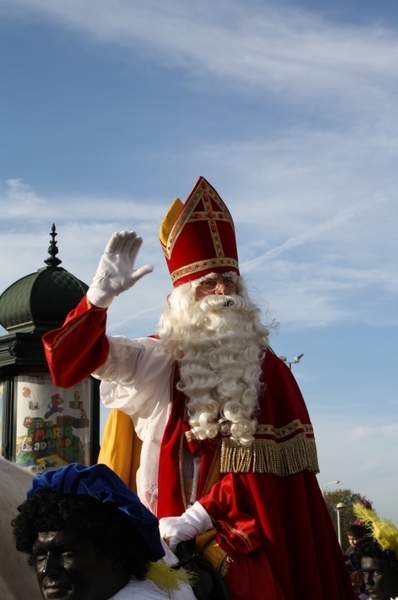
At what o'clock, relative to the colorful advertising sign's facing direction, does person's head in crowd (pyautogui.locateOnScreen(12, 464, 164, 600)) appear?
The person's head in crowd is roughly at 12 o'clock from the colorful advertising sign.

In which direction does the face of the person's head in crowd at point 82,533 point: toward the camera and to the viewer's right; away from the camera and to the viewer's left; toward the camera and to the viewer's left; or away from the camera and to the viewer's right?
toward the camera and to the viewer's left

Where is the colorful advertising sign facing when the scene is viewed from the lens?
facing the viewer

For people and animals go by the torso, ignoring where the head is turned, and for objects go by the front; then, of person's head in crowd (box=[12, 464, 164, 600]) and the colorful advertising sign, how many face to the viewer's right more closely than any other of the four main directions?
0

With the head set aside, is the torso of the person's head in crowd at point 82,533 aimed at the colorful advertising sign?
no

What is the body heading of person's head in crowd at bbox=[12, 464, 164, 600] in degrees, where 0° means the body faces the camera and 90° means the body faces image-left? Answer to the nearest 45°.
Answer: approximately 45°
